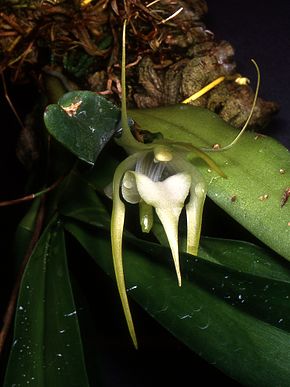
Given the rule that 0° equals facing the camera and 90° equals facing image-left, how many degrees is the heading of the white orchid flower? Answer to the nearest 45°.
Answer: approximately 0°
